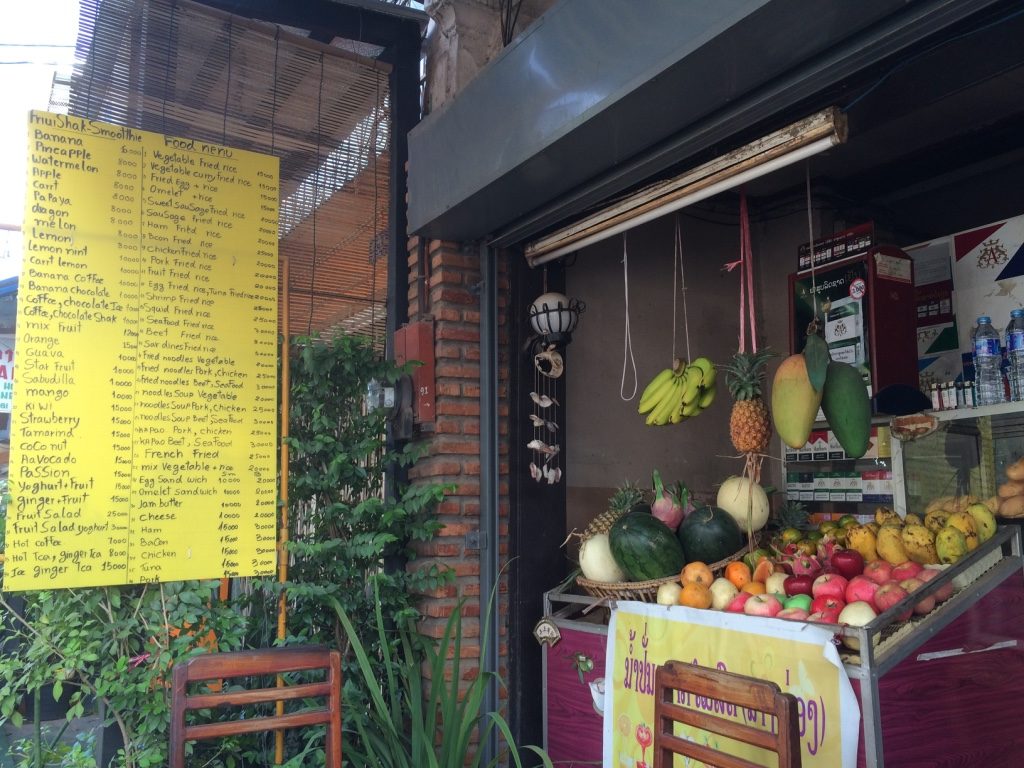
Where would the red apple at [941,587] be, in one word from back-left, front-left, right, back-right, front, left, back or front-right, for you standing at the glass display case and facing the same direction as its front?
front

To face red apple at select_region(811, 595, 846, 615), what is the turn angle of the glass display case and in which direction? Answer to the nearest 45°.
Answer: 0° — it already faces it

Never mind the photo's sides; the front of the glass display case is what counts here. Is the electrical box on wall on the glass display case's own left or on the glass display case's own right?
on the glass display case's own right

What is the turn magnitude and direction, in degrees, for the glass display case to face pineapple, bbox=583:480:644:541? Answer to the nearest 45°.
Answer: approximately 45° to its right

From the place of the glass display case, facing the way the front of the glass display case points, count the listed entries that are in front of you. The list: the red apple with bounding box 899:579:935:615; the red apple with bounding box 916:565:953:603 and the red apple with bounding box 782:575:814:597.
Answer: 3

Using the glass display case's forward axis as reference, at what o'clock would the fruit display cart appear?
The fruit display cart is roughly at 12 o'clock from the glass display case.

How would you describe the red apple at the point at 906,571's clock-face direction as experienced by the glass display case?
The red apple is roughly at 12 o'clock from the glass display case.

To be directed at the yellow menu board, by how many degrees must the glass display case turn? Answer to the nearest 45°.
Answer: approximately 45° to its right

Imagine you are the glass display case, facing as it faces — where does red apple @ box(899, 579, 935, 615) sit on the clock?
The red apple is roughly at 12 o'clock from the glass display case.

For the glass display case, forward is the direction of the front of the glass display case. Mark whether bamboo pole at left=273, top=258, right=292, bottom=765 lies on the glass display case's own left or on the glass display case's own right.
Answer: on the glass display case's own right

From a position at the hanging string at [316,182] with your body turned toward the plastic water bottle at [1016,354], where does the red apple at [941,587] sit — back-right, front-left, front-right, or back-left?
front-right

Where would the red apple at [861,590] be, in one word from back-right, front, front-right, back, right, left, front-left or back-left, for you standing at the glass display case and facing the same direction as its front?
front

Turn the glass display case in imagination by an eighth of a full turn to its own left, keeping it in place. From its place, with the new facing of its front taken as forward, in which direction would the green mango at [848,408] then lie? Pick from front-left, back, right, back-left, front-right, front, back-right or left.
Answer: front-right

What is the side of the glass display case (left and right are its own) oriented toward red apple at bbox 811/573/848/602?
front

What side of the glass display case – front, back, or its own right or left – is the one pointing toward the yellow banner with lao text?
front

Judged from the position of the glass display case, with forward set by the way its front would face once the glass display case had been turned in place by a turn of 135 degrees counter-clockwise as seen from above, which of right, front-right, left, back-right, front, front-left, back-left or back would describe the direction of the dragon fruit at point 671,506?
back

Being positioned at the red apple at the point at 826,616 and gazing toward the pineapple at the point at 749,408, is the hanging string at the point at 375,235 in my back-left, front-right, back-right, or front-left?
front-left

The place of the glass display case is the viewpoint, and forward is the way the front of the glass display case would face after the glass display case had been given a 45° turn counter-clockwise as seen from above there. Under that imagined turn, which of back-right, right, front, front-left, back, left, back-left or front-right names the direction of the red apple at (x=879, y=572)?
front-right

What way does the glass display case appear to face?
toward the camera

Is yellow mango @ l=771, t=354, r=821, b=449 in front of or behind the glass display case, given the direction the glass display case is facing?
in front
